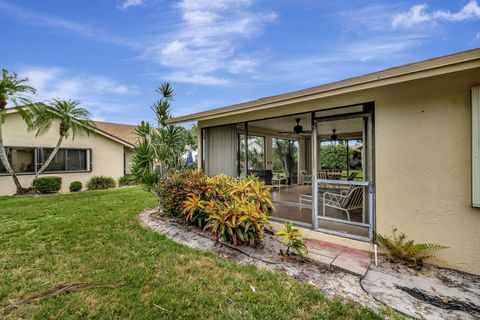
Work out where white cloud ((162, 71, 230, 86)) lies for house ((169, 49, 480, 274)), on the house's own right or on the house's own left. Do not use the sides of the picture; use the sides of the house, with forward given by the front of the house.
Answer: on the house's own right

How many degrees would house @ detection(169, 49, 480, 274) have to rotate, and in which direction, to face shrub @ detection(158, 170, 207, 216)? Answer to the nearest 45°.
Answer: approximately 45° to its right

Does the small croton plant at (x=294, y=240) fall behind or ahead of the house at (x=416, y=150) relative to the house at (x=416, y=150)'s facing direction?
ahead

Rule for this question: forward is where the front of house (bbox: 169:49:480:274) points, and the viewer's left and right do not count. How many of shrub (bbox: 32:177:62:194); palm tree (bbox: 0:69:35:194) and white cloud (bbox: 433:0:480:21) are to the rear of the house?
1

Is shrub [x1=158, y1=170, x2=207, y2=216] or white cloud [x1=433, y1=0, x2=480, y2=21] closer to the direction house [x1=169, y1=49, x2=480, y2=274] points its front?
the shrub

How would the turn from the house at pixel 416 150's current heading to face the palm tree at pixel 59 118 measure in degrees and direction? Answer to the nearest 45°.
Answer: approximately 45° to its right

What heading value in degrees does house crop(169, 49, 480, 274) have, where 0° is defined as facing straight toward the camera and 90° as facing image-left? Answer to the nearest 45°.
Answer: approximately 45°

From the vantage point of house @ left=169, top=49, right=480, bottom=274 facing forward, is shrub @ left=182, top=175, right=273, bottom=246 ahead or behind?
ahead

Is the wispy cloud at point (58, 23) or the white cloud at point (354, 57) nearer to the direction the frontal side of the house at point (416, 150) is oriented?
the wispy cloud

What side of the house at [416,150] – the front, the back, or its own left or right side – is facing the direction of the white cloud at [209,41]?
right
